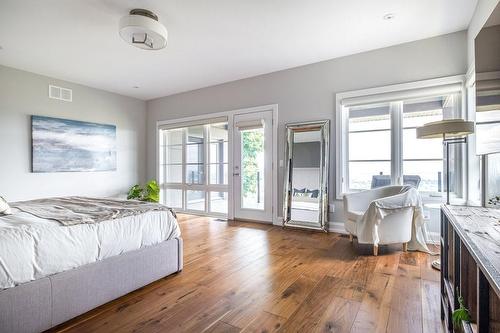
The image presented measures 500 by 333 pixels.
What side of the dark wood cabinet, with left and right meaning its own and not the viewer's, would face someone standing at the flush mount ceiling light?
front

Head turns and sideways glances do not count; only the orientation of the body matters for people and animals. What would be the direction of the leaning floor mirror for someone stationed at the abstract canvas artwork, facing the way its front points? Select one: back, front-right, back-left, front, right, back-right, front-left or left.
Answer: front

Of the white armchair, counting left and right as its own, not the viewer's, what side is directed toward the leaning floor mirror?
right

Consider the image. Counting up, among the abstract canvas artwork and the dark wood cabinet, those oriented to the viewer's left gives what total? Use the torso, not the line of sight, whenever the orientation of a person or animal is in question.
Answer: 1

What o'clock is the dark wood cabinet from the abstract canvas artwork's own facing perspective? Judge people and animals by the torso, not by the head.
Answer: The dark wood cabinet is roughly at 1 o'clock from the abstract canvas artwork.

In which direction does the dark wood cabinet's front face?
to the viewer's left

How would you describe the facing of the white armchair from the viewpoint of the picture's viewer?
facing the viewer and to the left of the viewer

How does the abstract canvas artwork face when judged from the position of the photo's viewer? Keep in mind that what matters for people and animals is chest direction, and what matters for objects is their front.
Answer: facing the viewer and to the right of the viewer

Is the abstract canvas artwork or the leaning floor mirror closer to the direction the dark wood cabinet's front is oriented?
the abstract canvas artwork

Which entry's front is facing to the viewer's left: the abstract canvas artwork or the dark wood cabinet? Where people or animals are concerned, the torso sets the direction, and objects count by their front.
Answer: the dark wood cabinet
